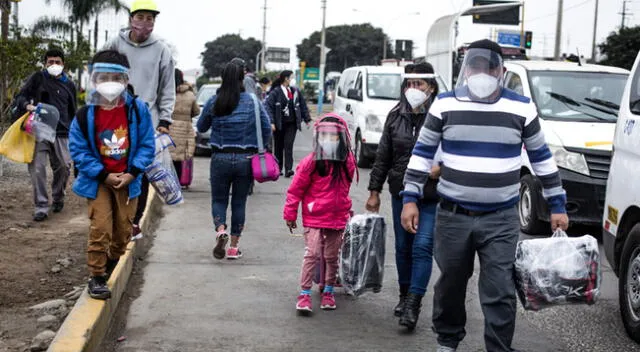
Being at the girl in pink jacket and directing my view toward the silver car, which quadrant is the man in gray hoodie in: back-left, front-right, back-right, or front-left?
front-left

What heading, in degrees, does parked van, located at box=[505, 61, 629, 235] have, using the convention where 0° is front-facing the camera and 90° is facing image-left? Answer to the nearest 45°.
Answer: approximately 315°

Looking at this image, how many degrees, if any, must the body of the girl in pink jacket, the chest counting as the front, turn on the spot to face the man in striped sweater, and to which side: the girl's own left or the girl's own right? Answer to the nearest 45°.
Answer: approximately 45° to the girl's own left

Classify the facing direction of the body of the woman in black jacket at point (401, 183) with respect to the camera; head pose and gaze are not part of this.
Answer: toward the camera

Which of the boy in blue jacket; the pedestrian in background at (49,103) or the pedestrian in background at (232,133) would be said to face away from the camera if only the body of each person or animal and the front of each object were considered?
the pedestrian in background at (232,133)

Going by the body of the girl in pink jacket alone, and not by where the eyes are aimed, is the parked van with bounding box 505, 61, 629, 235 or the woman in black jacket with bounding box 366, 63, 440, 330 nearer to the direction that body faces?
the woman in black jacket

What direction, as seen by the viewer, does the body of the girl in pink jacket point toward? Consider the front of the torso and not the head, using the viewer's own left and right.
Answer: facing the viewer

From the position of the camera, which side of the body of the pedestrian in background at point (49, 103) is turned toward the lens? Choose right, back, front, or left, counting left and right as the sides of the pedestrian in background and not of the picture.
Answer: front

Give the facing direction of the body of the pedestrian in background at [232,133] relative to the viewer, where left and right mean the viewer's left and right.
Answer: facing away from the viewer

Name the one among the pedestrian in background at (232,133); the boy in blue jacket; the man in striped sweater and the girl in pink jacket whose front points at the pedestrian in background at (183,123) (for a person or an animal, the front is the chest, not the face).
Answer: the pedestrian in background at (232,133)

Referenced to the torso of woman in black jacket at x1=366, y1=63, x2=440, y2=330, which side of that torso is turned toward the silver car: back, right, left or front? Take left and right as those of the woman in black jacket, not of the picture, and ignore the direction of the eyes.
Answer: back

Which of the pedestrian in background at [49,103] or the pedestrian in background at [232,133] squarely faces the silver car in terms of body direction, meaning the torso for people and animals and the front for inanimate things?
the pedestrian in background at [232,133]

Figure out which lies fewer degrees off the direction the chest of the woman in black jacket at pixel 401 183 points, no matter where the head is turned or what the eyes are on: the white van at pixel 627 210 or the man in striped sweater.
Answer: the man in striped sweater

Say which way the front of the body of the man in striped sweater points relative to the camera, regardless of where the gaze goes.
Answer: toward the camera

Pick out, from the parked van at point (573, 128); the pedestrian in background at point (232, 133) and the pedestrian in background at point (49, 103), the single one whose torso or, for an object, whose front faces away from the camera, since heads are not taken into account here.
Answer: the pedestrian in background at point (232, 133)

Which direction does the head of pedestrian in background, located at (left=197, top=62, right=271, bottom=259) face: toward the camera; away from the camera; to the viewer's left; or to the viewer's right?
away from the camera
